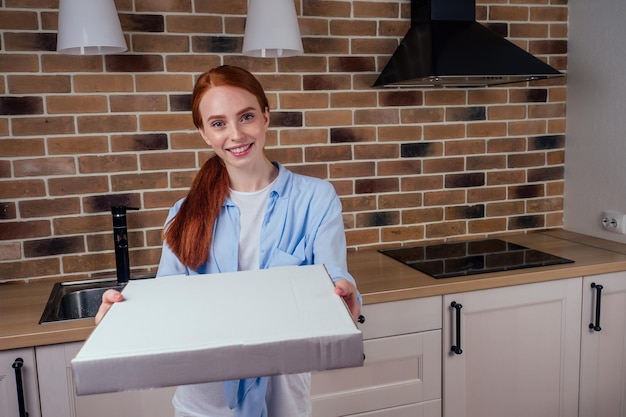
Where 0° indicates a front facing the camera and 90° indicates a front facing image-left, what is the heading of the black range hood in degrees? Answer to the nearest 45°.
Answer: approximately 315°

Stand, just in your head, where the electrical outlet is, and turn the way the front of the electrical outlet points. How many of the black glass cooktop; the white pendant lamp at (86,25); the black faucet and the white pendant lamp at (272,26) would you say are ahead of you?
4

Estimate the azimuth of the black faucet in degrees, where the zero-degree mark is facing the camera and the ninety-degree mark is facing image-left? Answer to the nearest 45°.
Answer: approximately 0°

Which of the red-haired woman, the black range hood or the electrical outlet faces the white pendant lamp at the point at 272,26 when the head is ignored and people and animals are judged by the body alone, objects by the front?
the electrical outlet

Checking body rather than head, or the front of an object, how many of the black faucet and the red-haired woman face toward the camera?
2

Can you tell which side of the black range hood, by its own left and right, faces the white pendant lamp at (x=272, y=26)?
right

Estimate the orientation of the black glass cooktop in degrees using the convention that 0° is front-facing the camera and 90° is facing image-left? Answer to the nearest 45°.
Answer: approximately 315°

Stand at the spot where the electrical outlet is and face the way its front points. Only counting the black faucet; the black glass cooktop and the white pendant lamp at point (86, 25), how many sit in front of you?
3

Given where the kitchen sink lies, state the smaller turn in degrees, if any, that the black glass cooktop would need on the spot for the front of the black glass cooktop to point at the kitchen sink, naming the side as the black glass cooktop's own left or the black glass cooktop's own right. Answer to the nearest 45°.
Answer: approximately 90° to the black glass cooktop's own right

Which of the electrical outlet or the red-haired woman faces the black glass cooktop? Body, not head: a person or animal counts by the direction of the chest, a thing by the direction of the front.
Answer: the electrical outlet

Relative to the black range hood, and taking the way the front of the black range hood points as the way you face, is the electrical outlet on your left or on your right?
on your left

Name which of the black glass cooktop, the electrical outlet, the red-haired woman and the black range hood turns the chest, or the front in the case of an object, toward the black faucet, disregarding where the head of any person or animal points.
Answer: the electrical outlet
